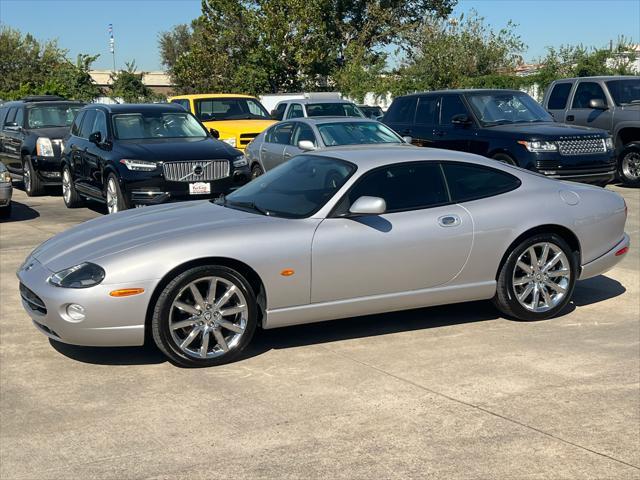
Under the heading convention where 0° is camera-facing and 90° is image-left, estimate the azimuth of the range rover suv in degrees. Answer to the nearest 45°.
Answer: approximately 315°

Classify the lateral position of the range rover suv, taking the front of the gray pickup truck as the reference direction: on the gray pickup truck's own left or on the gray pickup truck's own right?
on the gray pickup truck's own right

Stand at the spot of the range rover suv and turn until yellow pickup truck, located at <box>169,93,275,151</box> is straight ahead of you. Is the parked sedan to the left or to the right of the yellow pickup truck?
left

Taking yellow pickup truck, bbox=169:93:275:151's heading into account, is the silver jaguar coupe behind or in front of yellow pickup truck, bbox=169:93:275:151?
in front

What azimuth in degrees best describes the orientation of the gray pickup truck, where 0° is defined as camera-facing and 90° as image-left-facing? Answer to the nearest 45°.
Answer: approximately 315°

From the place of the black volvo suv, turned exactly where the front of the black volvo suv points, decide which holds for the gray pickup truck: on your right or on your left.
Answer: on your left

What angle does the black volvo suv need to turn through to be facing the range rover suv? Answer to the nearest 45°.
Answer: approximately 45° to its left

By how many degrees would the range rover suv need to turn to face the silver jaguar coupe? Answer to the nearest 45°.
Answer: approximately 45° to its right

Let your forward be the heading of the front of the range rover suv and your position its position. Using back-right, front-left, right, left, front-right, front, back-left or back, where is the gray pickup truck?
left

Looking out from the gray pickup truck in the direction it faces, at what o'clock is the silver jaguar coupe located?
The silver jaguar coupe is roughly at 2 o'clock from the gray pickup truck.

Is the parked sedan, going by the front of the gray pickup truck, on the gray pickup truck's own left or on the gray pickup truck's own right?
on the gray pickup truck's own right

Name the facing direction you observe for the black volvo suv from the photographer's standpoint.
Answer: facing the viewer and to the right of the viewer

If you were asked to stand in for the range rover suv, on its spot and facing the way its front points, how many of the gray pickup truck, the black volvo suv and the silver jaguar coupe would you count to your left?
1
